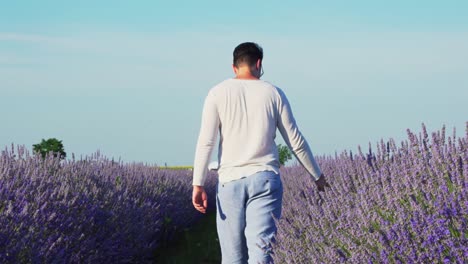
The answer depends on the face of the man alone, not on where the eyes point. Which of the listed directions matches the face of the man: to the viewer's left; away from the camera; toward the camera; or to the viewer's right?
away from the camera

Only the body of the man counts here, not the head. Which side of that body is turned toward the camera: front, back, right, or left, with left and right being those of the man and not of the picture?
back
